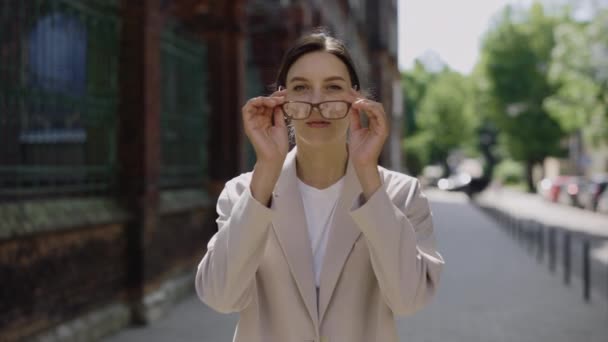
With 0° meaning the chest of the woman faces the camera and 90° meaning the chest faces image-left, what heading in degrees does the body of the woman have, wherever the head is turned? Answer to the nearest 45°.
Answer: approximately 0°

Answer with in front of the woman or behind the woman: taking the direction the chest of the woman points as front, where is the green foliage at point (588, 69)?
behind

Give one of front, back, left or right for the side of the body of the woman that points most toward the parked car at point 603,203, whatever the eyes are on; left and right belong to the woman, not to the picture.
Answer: back
